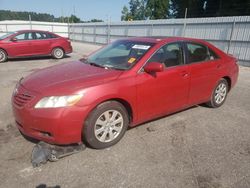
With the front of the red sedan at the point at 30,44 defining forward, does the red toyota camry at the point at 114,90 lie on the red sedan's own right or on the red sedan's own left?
on the red sedan's own left

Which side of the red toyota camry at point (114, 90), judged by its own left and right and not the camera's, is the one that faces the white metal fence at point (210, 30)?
back

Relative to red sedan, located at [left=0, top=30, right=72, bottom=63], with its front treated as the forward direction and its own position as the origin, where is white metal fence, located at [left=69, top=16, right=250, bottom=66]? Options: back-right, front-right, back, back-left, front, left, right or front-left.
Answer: back

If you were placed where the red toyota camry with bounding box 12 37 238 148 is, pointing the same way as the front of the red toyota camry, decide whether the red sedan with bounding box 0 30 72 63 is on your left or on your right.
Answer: on your right

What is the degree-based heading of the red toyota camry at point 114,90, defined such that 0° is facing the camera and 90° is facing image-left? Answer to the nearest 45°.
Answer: approximately 45°

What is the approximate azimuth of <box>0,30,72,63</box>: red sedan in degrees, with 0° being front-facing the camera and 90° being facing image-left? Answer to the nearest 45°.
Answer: approximately 90°
